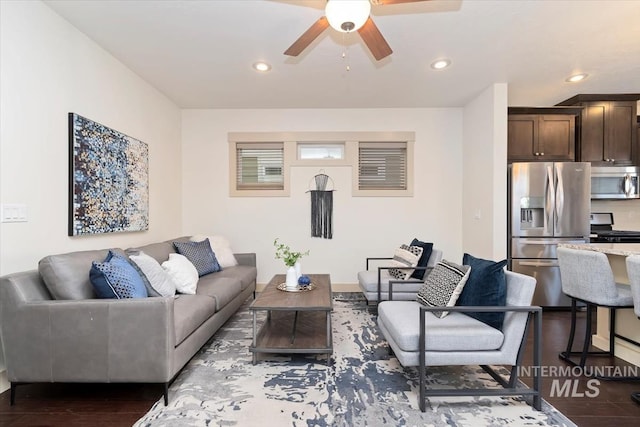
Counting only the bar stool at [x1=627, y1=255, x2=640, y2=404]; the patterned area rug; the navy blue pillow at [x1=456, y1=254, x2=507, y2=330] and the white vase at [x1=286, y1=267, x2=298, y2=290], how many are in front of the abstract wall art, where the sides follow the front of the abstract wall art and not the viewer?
4

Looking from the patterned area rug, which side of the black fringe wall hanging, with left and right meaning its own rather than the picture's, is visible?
front

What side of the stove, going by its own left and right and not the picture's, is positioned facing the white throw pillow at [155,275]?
right

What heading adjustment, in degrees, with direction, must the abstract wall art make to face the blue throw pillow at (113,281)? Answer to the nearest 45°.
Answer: approximately 45° to its right

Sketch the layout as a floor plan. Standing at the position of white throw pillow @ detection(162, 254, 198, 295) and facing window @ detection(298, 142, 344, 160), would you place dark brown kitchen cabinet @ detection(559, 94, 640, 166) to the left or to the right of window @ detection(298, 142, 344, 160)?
right

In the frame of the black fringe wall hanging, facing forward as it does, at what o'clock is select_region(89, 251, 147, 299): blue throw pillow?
The blue throw pillow is roughly at 1 o'clock from the black fringe wall hanging.

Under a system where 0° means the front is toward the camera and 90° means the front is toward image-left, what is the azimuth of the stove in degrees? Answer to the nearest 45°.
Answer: approximately 315°

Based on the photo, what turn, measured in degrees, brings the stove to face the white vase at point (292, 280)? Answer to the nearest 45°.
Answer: approximately 90° to its right

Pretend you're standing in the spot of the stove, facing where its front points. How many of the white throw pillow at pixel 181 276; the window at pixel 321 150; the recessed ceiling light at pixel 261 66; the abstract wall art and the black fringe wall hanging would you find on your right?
5

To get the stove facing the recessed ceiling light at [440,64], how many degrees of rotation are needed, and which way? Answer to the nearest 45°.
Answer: approximately 90° to its right

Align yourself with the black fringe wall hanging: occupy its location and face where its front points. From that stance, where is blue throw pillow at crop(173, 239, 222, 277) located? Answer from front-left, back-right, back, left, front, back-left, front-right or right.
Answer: front-right

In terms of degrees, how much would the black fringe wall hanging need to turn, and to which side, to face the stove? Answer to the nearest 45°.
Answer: approximately 90° to its left

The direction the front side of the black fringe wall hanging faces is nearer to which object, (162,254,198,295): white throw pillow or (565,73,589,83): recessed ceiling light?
the white throw pillow

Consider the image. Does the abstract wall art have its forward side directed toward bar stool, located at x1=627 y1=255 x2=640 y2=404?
yes

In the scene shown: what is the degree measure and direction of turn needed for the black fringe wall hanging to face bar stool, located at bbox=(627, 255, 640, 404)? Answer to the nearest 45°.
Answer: approximately 45° to its left

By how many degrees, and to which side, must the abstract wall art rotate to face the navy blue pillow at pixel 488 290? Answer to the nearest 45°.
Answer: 0° — it already faces it

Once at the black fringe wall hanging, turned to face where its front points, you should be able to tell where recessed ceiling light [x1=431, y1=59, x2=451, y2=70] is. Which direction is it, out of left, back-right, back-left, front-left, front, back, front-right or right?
front-left
